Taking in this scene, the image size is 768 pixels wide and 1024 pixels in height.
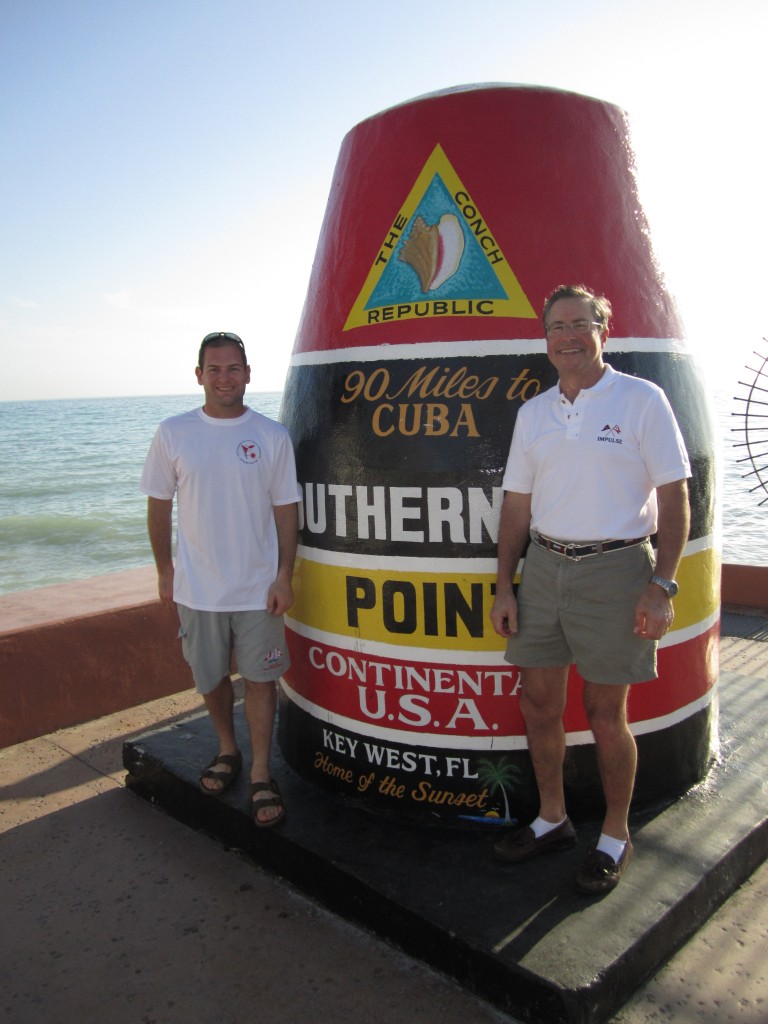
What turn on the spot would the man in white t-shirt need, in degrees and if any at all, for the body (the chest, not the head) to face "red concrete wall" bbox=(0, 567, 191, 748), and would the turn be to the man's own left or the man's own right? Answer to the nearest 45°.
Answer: approximately 135° to the man's own right

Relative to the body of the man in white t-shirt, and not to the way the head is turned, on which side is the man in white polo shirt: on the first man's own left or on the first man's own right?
on the first man's own left

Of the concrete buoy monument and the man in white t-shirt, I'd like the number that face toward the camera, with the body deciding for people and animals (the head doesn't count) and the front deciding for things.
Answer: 2

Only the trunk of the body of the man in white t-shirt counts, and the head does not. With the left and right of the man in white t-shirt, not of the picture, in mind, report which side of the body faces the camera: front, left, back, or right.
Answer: front

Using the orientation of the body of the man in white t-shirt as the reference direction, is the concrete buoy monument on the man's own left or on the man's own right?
on the man's own left

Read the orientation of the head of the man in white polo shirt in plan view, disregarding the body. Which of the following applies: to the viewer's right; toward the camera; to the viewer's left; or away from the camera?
toward the camera

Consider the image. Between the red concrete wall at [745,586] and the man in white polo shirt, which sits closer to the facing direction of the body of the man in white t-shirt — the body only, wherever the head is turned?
the man in white polo shirt

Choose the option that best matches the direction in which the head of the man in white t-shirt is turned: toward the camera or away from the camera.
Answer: toward the camera

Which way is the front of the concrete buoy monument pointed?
toward the camera

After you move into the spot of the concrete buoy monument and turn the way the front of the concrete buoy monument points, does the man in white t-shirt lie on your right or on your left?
on your right

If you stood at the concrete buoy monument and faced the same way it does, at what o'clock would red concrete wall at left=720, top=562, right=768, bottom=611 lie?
The red concrete wall is roughly at 7 o'clock from the concrete buoy monument.

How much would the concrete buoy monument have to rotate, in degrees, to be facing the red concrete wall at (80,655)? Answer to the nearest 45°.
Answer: approximately 135° to its right

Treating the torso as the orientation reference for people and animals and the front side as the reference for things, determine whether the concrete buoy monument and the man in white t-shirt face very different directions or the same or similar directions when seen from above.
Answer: same or similar directions
